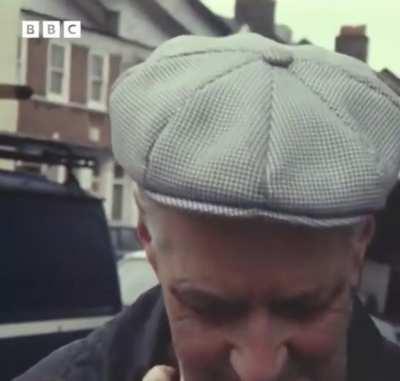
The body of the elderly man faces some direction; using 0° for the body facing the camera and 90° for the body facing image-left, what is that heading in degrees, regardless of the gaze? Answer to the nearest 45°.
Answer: approximately 0°

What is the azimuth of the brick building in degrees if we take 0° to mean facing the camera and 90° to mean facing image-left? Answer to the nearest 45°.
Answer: approximately 315°

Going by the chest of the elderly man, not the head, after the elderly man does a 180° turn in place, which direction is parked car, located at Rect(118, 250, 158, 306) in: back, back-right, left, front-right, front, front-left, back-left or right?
front

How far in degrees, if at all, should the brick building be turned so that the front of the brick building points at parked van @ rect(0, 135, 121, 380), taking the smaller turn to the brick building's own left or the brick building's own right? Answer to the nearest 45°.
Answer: approximately 45° to the brick building's own right

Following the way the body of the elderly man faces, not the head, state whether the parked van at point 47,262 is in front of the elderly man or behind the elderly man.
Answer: behind
